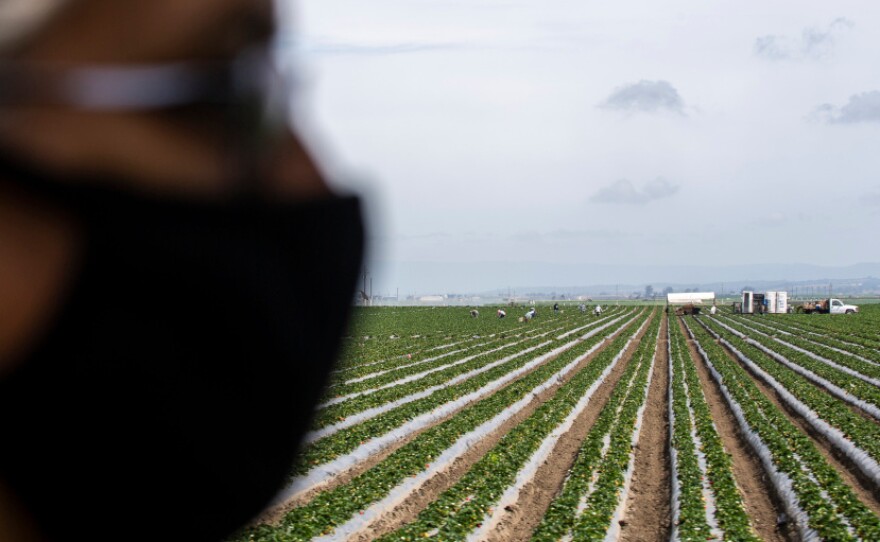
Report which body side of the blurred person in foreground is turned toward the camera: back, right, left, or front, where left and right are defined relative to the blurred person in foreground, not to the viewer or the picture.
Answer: right

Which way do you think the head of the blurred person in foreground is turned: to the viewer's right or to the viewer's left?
to the viewer's right
